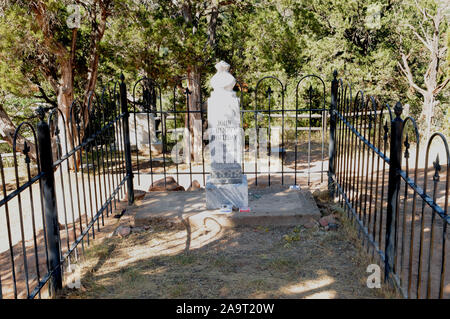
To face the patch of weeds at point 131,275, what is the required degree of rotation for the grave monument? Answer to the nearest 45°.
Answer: approximately 45° to its right

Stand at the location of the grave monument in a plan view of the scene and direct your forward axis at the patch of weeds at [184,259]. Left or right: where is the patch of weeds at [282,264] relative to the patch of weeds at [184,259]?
left

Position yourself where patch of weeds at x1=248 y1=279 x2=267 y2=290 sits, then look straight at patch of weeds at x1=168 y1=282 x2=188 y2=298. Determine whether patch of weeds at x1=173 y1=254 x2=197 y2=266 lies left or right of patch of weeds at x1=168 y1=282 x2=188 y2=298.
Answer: right

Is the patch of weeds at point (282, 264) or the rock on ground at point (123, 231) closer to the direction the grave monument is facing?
the patch of weeds

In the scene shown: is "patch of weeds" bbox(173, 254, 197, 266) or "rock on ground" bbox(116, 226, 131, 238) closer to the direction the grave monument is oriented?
the patch of weeds

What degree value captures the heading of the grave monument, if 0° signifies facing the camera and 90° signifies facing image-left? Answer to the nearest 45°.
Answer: approximately 0°

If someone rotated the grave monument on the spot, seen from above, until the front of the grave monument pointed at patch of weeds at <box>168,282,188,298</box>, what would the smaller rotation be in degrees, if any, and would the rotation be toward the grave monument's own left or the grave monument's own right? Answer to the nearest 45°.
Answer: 0° — it already faces it

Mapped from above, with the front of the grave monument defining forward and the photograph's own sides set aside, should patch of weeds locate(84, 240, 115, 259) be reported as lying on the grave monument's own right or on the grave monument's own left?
on the grave monument's own right

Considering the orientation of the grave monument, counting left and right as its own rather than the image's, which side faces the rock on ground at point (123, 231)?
right
